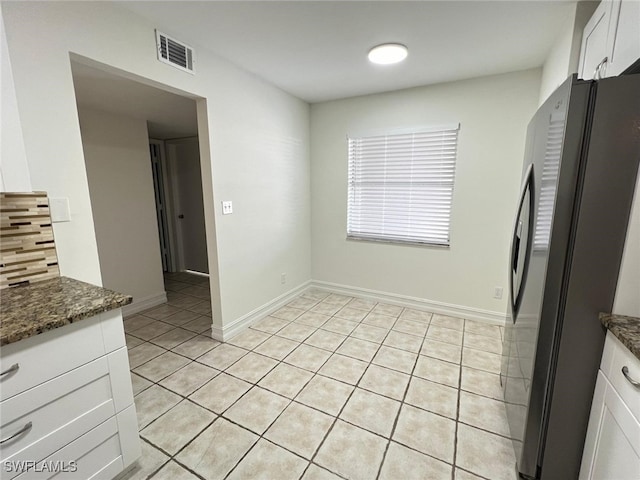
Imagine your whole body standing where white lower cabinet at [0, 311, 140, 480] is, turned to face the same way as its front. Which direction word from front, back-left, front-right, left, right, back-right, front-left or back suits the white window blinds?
front-left

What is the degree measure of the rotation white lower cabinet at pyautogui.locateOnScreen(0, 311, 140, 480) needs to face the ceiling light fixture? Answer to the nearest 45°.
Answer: approximately 45° to its left

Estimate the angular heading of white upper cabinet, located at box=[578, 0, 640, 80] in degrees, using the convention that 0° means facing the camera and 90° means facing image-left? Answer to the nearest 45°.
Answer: approximately 45°

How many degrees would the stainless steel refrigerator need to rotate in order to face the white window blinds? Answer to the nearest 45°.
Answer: approximately 45° to its right

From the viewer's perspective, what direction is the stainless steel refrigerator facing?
to the viewer's left

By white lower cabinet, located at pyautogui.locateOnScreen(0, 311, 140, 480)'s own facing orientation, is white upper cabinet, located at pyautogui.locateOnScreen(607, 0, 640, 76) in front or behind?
in front

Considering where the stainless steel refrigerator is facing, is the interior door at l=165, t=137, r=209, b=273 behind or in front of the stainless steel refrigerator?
in front

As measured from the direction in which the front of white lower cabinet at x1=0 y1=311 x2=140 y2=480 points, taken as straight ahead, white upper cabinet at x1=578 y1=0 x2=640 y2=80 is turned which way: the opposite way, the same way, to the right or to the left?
the opposite way

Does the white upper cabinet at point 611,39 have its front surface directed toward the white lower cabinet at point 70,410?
yes

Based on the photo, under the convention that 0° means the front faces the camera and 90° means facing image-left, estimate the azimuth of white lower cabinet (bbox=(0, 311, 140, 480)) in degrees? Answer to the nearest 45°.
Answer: approximately 315°
